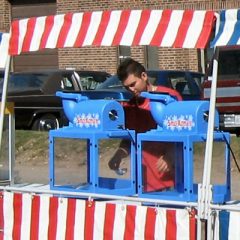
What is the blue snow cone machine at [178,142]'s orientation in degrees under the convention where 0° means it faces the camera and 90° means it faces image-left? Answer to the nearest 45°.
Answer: approximately 45°

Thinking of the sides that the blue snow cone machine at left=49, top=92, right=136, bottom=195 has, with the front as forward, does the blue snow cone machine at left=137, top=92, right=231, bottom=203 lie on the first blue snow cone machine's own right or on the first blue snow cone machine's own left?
on the first blue snow cone machine's own left

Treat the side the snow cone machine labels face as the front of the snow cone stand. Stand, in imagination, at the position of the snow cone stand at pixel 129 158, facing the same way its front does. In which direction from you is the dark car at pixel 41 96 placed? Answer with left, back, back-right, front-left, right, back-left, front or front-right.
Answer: back-right

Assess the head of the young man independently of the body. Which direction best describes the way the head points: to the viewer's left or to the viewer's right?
to the viewer's left

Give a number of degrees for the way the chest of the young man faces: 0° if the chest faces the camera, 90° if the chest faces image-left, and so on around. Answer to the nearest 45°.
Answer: approximately 45°
